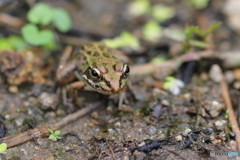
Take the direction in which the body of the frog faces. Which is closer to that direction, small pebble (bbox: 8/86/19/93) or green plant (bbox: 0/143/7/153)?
the green plant

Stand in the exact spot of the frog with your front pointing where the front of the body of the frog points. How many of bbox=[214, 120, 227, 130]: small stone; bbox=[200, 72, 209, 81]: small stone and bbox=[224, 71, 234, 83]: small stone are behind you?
0

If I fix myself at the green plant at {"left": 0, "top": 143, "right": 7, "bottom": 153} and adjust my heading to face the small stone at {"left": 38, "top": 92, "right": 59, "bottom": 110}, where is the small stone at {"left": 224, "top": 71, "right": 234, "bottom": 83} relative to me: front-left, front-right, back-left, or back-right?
front-right

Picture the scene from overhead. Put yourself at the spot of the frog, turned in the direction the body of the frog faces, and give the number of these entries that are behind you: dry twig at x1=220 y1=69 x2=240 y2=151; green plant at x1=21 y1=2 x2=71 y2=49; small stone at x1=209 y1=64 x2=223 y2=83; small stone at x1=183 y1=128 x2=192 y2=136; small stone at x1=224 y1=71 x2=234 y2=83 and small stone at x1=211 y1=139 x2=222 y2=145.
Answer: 1

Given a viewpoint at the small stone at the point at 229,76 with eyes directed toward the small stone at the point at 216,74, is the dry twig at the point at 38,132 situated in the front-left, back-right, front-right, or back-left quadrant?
front-left

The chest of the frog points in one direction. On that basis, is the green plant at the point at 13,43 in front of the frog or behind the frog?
behind

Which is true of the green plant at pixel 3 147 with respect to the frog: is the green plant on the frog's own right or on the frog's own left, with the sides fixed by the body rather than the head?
on the frog's own right

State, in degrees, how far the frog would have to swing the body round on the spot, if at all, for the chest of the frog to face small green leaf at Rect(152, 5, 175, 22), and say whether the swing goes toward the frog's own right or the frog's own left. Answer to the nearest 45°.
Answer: approximately 90° to the frog's own left

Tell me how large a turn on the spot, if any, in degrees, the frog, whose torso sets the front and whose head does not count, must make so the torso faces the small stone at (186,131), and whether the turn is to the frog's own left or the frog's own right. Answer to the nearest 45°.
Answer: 0° — it already faces it

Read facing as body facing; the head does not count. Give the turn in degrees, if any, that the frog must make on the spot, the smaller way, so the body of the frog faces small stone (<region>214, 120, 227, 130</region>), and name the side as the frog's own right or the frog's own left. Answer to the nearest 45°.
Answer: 0° — it already faces it

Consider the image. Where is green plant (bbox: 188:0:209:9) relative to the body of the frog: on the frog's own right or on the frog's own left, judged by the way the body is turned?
on the frog's own left

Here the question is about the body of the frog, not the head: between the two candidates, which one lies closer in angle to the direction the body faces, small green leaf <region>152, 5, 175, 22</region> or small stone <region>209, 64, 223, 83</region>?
the small stone

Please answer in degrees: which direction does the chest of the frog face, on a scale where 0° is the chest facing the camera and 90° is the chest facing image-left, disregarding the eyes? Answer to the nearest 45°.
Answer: approximately 315°

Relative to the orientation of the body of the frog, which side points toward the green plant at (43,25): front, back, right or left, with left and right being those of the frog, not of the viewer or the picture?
back

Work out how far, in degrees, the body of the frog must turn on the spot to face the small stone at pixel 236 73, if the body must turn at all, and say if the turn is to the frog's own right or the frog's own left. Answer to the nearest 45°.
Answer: approximately 45° to the frog's own left
